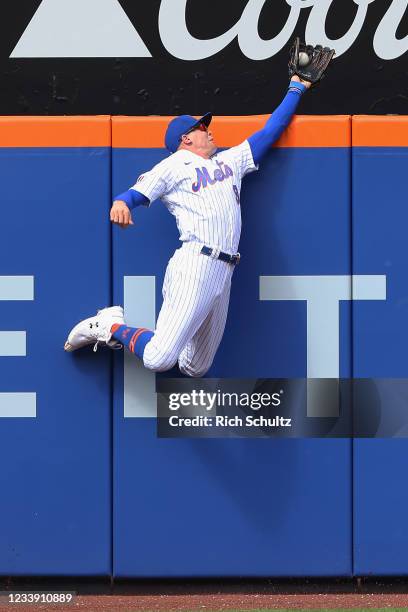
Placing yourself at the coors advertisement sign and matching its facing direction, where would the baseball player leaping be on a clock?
The baseball player leaping is roughly at 12 o'clock from the coors advertisement sign.

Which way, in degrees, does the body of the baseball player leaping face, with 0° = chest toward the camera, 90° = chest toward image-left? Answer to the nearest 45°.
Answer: approximately 315°

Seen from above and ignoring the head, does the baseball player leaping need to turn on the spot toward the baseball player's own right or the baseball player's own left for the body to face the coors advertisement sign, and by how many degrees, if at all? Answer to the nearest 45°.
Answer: approximately 135° to the baseball player's own left

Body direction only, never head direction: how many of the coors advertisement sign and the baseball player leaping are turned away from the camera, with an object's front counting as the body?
0

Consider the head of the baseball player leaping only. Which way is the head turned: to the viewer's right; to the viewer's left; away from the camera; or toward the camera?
to the viewer's right
